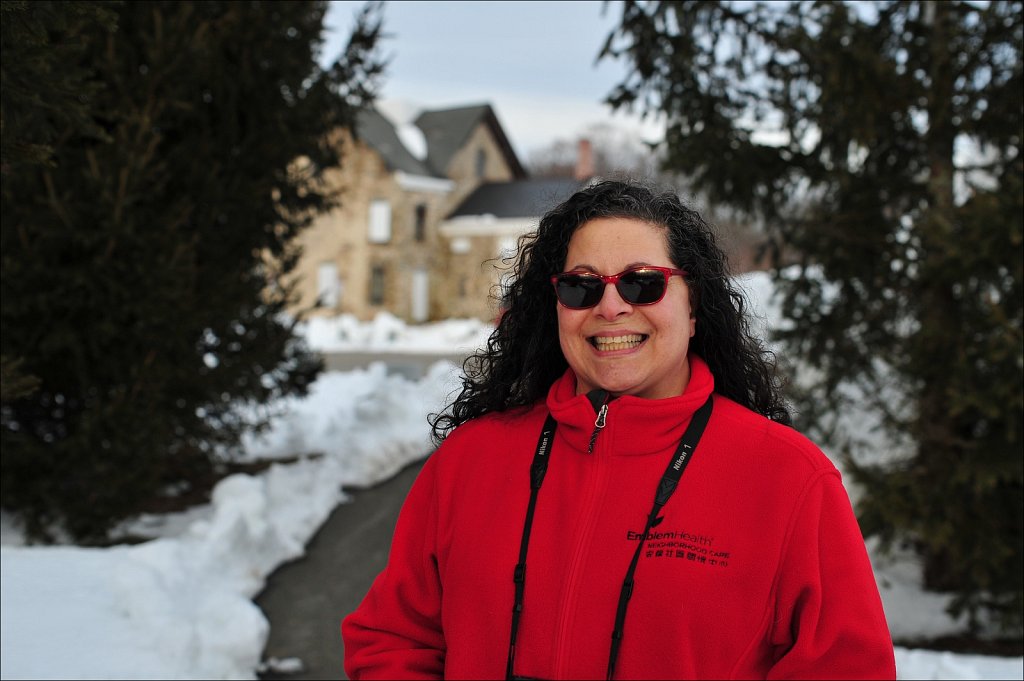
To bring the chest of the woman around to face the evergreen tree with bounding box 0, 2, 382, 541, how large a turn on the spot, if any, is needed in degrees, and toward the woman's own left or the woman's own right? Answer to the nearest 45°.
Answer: approximately 135° to the woman's own right

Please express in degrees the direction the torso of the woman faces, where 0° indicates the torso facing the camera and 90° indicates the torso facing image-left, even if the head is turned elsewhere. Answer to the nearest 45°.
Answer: approximately 0°

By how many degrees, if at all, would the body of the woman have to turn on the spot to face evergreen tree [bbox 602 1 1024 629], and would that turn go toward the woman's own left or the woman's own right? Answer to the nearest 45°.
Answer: approximately 180°

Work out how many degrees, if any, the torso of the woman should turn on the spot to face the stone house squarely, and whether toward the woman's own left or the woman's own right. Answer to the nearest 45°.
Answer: approximately 180°

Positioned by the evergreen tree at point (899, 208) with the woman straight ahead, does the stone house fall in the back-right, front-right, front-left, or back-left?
back-right
